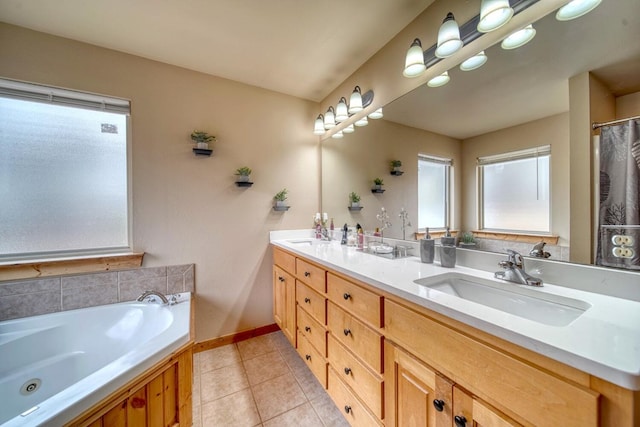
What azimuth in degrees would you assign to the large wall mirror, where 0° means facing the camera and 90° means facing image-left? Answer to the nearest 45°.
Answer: approximately 45°

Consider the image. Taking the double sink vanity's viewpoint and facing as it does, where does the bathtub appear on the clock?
The bathtub is roughly at 1 o'clock from the double sink vanity.

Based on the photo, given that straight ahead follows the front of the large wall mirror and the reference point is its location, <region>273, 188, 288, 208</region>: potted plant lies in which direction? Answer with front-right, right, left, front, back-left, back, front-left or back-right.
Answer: front-right

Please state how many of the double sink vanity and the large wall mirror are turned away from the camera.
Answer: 0

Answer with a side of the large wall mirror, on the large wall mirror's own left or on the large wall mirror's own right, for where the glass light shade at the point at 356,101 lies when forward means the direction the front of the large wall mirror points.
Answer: on the large wall mirror's own right

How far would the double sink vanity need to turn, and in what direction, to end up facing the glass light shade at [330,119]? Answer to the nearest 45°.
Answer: approximately 90° to its right

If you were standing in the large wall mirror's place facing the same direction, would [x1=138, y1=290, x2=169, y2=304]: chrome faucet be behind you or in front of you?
in front
